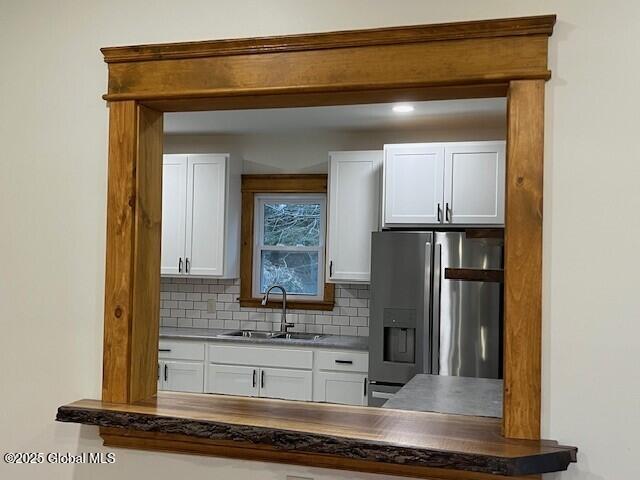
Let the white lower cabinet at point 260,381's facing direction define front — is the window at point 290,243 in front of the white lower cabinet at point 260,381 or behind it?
behind

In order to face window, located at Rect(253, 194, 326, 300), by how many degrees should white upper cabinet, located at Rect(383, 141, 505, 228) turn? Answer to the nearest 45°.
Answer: approximately 135° to its right

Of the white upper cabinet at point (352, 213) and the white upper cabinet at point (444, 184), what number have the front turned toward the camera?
2

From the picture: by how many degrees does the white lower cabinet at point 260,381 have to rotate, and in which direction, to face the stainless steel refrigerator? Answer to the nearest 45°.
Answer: approximately 45° to its left
